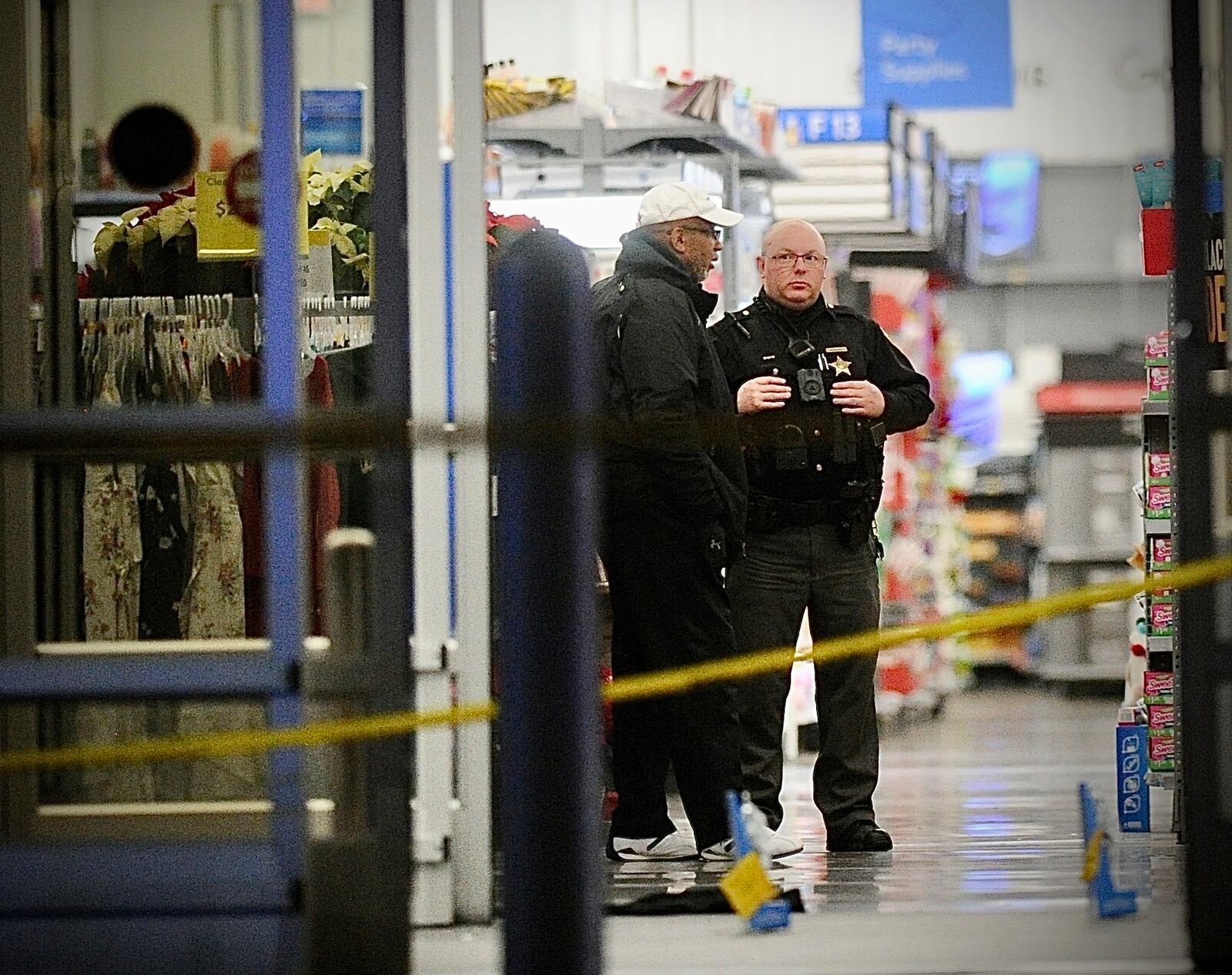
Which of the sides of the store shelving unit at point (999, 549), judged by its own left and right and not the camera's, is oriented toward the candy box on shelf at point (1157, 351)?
front

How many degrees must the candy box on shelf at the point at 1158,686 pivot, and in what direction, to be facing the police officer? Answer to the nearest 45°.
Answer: approximately 45° to its right

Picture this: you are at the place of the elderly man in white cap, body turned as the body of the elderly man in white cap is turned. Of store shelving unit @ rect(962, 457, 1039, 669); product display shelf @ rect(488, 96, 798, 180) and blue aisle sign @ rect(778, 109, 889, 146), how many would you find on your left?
3

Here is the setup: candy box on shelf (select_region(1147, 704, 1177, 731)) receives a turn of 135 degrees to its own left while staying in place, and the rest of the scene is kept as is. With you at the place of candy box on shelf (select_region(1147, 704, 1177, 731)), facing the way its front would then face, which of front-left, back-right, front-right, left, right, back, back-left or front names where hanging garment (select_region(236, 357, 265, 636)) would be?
back

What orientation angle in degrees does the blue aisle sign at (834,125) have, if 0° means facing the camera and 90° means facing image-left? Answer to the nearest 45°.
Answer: approximately 0°

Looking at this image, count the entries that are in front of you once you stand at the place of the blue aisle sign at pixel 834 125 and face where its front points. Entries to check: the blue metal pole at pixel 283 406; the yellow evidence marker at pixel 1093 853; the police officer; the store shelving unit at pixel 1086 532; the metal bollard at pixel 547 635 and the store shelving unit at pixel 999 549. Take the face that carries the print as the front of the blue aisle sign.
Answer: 4

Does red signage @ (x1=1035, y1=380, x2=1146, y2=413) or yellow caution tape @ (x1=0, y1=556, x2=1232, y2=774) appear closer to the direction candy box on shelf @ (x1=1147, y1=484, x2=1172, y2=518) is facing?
the yellow caution tape

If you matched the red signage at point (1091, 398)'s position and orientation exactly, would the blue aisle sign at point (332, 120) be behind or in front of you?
in front

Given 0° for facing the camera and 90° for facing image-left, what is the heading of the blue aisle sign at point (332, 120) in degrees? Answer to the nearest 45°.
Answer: approximately 0°
